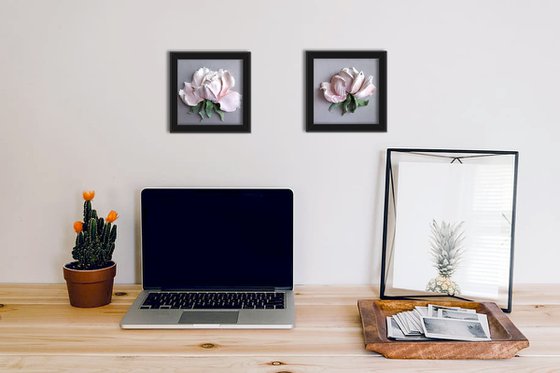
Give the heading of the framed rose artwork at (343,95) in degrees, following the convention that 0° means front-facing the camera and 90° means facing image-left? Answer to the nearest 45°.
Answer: approximately 0°

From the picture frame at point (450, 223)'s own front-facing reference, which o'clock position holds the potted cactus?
The potted cactus is roughly at 2 o'clock from the picture frame.

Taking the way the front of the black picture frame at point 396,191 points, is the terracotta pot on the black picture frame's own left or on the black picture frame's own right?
on the black picture frame's own right

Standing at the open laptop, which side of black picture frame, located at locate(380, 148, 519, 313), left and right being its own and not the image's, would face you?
right
